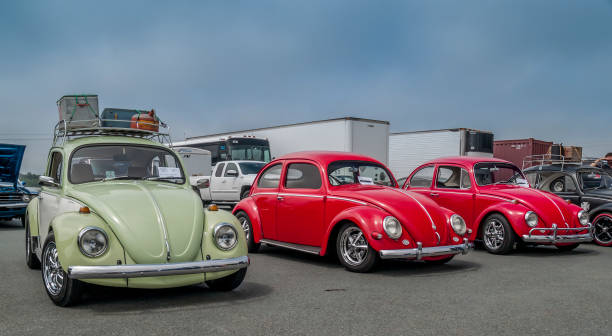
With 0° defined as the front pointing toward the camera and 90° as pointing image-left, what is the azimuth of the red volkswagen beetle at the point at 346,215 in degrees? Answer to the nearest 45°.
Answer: approximately 315°

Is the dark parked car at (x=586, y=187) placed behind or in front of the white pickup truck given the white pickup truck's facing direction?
in front

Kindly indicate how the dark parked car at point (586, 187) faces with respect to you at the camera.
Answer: facing the viewer and to the right of the viewer

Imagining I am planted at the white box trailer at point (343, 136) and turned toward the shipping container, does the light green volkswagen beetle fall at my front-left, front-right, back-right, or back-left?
back-right

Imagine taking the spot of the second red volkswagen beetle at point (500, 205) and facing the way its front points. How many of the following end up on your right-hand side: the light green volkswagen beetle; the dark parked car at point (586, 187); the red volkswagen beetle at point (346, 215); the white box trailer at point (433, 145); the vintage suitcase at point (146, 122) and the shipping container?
3

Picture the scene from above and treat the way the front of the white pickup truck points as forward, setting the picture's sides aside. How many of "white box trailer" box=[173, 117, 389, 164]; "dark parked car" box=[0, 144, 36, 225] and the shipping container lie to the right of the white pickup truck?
1

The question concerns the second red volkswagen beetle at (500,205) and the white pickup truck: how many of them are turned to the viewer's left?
0

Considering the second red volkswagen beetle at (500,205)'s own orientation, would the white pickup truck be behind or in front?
behind
